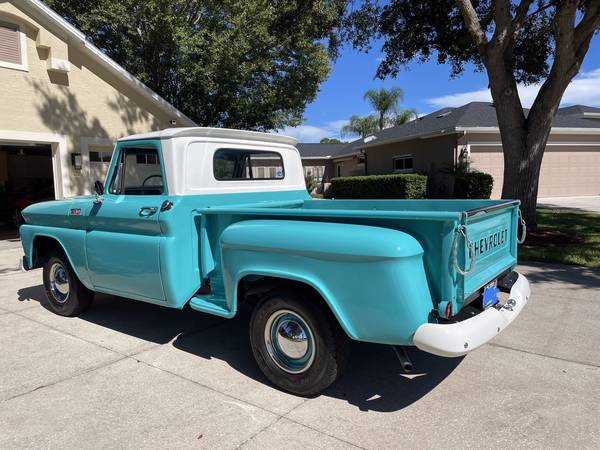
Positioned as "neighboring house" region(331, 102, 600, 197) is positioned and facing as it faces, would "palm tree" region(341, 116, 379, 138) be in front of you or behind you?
behind

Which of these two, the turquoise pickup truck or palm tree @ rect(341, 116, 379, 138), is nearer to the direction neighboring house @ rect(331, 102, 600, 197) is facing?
the turquoise pickup truck

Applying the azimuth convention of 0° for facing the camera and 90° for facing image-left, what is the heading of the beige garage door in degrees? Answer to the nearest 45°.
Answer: approximately 0°

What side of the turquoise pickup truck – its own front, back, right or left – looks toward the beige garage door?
right

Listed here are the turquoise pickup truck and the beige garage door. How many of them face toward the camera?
1

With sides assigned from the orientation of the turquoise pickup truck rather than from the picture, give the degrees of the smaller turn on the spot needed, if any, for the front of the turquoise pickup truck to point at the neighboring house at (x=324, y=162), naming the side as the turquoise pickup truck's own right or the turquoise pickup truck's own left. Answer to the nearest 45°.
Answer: approximately 45° to the turquoise pickup truck's own right

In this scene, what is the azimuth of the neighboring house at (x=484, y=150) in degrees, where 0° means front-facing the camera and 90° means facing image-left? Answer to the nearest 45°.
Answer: approximately 0°

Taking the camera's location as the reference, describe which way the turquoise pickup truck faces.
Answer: facing away from the viewer and to the left of the viewer

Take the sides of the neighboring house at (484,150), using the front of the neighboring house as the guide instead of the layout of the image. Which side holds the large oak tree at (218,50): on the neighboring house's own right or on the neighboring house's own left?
on the neighboring house's own right

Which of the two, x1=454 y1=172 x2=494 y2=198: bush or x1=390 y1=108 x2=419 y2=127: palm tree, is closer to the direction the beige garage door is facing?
the bush
